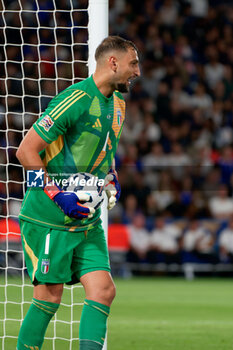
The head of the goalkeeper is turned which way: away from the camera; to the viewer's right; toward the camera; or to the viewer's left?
to the viewer's right

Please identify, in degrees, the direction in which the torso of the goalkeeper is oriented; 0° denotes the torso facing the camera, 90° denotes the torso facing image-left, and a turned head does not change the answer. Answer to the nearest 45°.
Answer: approximately 315°

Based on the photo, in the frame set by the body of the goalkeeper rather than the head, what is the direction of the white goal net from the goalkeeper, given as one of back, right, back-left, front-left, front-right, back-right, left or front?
back-left
